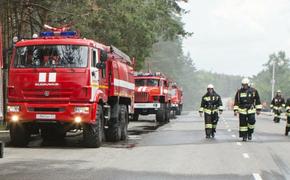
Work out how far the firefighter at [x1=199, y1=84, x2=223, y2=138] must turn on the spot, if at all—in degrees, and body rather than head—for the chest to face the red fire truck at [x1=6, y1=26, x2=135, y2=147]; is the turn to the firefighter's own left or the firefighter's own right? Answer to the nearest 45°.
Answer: approximately 45° to the firefighter's own right

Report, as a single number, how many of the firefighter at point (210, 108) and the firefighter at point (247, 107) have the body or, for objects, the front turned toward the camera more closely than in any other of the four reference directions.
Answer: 2

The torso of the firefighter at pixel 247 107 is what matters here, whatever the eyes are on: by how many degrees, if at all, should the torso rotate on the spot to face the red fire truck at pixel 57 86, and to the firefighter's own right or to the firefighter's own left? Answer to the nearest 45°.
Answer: approximately 45° to the firefighter's own right

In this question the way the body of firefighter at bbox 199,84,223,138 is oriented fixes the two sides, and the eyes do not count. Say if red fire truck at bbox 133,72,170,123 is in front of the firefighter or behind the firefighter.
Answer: behind

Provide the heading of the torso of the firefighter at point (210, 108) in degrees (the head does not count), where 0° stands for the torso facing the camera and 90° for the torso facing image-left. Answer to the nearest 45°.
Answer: approximately 0°

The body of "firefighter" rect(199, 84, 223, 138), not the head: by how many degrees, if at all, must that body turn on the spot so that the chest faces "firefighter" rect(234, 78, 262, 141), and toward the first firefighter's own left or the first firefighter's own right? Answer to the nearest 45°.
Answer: approximately 45° to the first firefighter's own left

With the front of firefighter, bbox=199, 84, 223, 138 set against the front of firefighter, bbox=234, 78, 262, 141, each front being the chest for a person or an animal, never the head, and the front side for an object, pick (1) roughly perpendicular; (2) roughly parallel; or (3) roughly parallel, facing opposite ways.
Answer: roughly parallel

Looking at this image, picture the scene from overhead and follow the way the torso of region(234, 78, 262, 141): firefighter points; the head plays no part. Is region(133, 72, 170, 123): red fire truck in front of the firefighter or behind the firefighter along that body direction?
behind

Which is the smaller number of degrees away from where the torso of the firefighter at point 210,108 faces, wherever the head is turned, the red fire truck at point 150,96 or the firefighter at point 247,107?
the firefighter

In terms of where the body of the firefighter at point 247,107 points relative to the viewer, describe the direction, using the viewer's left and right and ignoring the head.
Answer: facing the viewer
